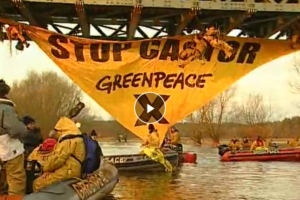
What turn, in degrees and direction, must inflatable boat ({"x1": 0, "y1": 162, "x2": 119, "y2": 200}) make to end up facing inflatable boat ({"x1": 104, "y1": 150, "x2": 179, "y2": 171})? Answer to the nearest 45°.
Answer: approximately 90° to its left

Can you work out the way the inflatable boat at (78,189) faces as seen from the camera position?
facing to the right of the viewer

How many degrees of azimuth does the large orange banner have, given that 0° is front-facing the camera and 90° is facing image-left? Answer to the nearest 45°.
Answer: approximately 0°

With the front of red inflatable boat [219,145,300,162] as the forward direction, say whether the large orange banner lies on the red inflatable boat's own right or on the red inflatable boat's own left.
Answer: on the red inflatable boat's own right

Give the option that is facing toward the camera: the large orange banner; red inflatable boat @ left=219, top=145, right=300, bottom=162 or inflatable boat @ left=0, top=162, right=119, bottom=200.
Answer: the large orange banner

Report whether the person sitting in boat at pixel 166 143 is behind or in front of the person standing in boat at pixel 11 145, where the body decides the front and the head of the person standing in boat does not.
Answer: in front
